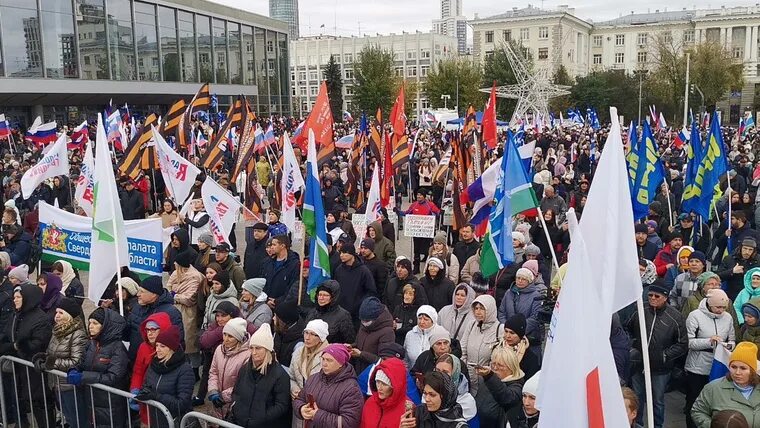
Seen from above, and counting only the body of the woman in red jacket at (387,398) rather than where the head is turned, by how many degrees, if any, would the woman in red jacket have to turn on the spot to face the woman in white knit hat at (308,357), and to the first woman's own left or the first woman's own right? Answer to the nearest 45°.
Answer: approximately 90° to the first woman's own right

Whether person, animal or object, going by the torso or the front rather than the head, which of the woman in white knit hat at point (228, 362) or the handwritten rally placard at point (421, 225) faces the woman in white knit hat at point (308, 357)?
the handwritten rally placard

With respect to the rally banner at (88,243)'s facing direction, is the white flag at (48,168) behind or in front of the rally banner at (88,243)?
behind

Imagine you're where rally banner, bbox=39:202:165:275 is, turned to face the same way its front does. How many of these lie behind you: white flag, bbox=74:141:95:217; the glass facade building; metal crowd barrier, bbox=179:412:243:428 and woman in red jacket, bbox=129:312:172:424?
2

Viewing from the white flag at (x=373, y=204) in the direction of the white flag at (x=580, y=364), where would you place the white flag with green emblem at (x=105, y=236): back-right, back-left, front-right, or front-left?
front-right

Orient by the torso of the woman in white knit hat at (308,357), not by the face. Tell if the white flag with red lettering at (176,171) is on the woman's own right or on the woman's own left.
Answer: on the woman's own right

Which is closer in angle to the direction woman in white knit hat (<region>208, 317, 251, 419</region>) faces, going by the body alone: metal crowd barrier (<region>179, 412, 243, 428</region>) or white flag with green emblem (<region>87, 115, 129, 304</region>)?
the metal crowd barrier

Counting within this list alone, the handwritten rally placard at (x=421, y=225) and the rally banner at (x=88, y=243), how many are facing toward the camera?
2

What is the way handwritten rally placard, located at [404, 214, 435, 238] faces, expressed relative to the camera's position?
facing the viewer

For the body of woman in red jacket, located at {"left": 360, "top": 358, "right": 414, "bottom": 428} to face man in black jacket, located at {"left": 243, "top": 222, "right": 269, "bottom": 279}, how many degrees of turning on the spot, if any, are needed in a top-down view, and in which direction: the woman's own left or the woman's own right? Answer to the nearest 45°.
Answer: approximately 135° to the woman's own right

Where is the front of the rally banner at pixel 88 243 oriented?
toward the camera

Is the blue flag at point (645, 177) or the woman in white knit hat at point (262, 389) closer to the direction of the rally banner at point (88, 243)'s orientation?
the woman in white knit hat

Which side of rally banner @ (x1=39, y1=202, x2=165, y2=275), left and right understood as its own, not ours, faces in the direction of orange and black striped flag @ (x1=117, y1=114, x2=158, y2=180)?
back

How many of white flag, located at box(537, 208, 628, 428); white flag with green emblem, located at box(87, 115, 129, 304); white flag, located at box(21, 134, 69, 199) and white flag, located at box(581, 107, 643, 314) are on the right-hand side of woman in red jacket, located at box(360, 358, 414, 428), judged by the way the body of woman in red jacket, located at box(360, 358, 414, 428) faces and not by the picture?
2

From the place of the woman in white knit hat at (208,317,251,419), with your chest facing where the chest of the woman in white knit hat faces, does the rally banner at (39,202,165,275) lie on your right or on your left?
on your right

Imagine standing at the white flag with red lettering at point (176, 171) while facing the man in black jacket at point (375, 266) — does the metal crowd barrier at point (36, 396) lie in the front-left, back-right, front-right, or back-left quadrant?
front-right

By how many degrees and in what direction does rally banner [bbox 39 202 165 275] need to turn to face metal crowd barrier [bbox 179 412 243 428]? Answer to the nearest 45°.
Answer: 0° — it already faces it

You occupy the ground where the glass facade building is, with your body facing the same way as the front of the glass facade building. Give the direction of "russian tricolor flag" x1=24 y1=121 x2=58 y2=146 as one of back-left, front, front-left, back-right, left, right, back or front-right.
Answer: front-right

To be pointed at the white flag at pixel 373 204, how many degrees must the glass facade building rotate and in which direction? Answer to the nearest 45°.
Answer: approximately 45° to its right

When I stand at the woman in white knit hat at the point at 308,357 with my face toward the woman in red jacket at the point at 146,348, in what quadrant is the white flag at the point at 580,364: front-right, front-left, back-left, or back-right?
back-left

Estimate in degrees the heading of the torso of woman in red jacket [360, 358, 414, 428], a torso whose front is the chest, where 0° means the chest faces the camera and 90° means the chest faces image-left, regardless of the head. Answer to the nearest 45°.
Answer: approximately 45°
